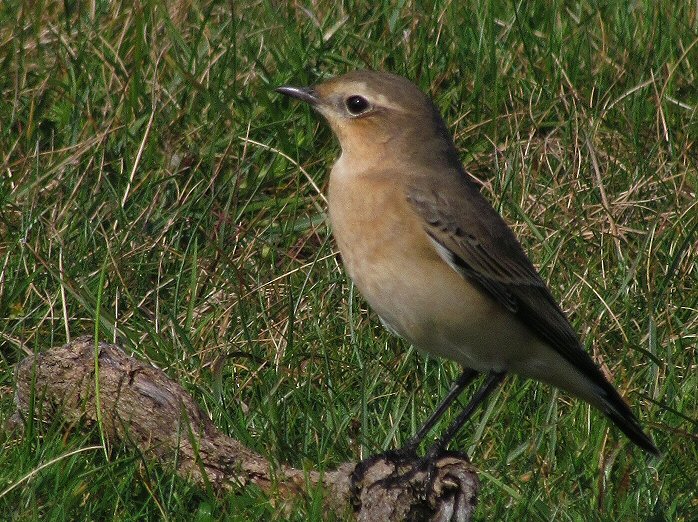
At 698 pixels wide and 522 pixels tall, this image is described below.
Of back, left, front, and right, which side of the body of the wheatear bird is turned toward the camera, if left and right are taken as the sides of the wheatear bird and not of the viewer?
left
